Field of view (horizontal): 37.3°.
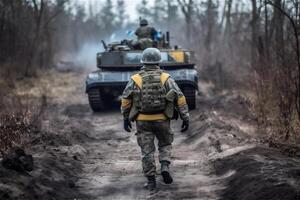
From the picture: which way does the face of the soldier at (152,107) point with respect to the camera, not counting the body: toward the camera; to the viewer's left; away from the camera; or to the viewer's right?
away from the camera

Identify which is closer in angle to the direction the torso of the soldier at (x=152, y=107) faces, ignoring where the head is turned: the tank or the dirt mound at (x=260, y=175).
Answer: the tank

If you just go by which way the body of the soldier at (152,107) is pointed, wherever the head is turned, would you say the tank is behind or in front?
in front

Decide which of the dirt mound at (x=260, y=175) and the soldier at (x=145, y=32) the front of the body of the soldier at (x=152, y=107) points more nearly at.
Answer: the soldier

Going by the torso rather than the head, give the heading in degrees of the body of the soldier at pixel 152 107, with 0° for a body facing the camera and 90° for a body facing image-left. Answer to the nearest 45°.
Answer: approximately 180°

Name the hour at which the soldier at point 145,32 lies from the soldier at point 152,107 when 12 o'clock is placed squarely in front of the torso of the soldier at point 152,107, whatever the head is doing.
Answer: the soldier at point 145,32 is roughly at 12 o'clock from the soldier at point 152,107.

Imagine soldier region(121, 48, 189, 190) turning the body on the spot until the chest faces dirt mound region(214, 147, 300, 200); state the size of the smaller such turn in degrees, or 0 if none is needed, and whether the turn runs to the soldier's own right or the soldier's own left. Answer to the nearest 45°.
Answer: approximately 90° to the soldier's own right
